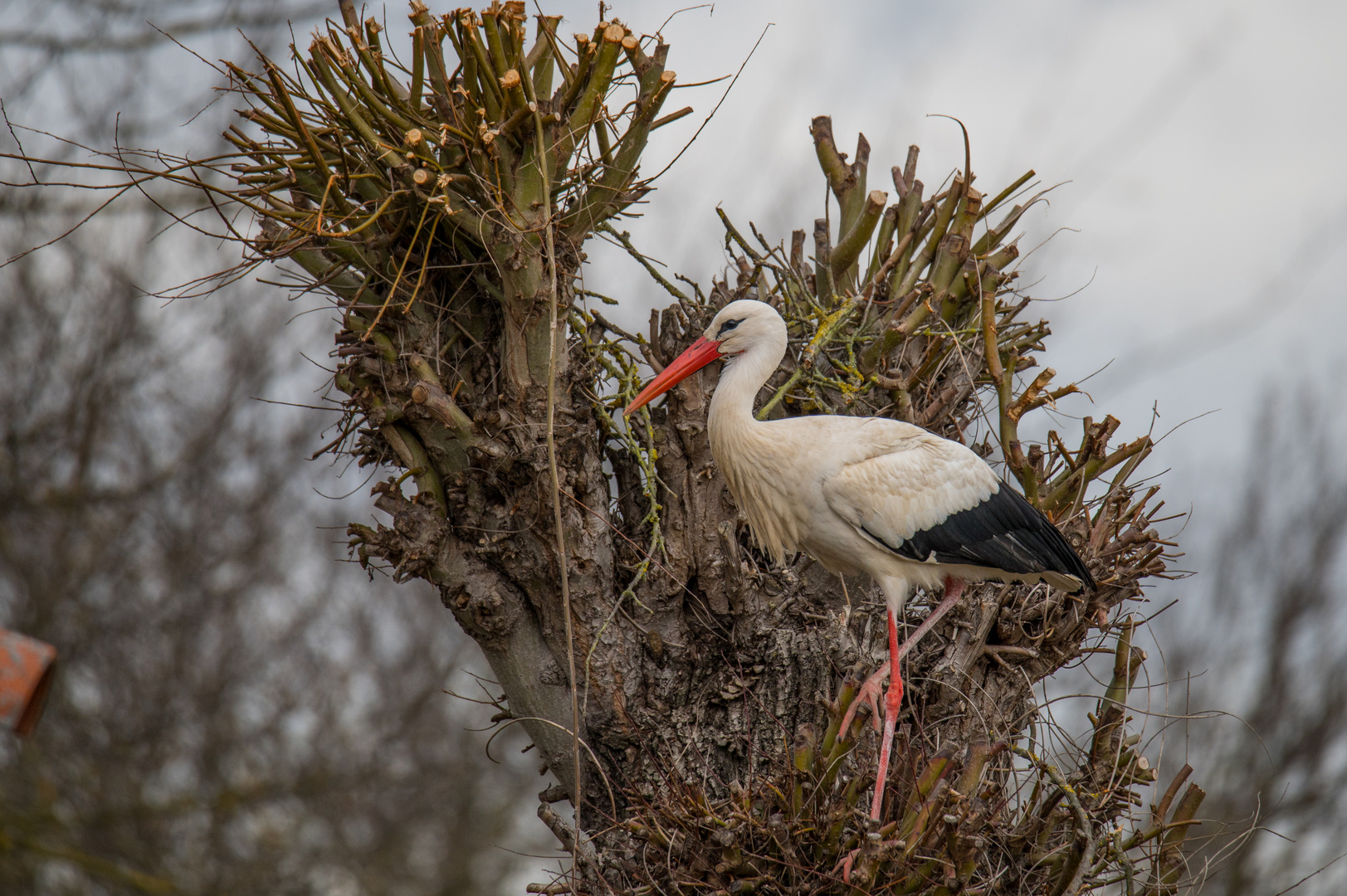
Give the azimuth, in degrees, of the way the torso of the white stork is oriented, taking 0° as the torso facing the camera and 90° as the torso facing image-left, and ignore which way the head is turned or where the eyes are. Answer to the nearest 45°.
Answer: approximately 90°
